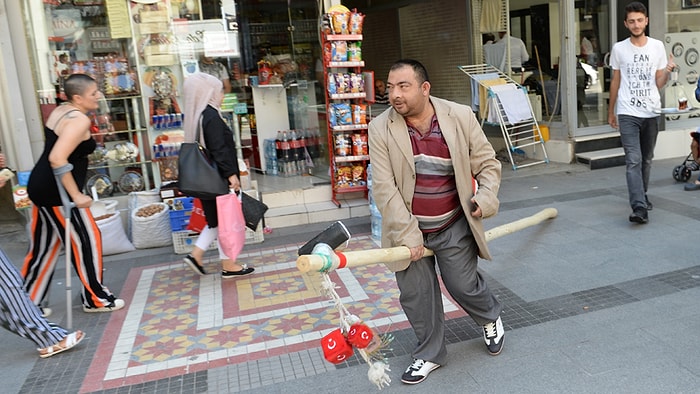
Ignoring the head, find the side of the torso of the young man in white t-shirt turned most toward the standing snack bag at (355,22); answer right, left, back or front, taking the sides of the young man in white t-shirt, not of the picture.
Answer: right

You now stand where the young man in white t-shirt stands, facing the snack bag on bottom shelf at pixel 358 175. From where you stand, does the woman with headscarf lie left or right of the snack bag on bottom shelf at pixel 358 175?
left

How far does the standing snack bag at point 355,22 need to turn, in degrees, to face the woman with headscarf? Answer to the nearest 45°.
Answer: approximately 45° to its right

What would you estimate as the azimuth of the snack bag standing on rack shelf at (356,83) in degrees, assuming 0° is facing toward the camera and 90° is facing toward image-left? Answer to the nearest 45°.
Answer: approximately 0°

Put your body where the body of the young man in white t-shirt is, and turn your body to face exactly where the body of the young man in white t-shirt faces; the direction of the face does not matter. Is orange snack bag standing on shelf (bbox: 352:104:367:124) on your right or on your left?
on your right

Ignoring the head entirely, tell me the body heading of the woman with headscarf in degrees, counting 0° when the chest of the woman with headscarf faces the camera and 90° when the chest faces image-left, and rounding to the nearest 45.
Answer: approximately 270°
